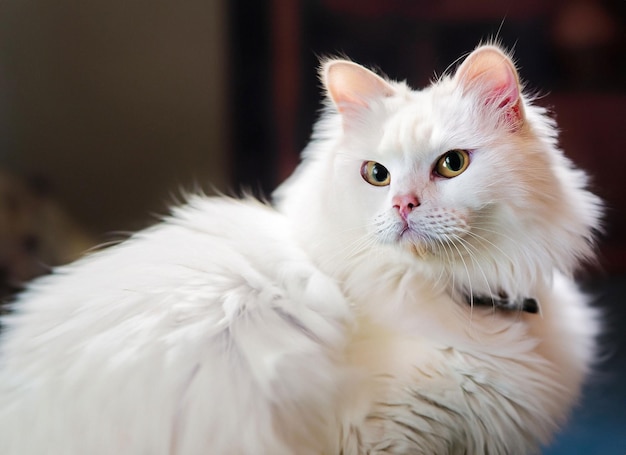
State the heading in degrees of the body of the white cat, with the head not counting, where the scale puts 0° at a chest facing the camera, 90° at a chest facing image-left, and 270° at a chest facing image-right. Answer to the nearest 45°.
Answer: approximately 315°
